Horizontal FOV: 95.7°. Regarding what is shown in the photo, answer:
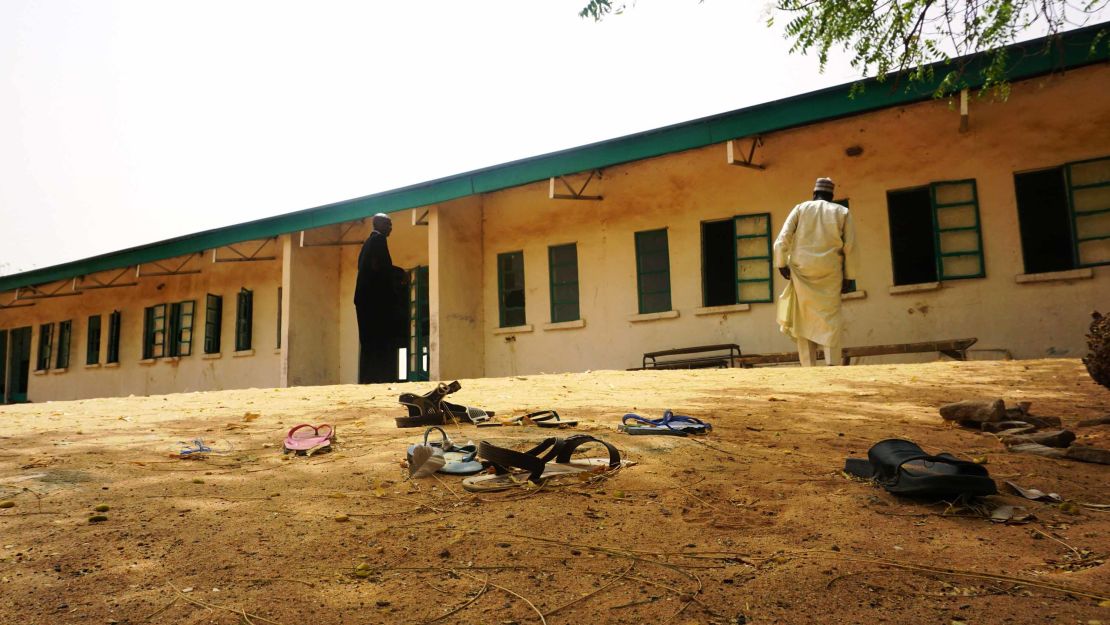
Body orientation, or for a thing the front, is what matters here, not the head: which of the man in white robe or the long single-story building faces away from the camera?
the man in white robe

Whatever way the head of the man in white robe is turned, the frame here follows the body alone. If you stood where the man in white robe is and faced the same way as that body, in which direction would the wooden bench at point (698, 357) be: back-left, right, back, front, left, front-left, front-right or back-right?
front-left

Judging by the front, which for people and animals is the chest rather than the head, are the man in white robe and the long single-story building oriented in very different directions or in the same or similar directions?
very different directions

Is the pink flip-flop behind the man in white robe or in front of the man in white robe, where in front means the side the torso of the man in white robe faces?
behind

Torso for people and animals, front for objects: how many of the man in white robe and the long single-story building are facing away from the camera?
1

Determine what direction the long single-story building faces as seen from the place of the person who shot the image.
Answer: facing the viewer and to the left of the viewer

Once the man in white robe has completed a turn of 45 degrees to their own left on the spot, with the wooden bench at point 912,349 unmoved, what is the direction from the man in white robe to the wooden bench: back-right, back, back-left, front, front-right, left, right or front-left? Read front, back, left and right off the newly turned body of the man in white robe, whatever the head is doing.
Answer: right

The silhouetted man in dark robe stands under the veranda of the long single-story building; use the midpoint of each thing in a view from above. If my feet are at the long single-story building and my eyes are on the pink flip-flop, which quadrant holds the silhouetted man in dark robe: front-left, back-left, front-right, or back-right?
front-right

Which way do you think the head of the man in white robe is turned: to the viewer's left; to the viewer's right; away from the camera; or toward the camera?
away from the camera

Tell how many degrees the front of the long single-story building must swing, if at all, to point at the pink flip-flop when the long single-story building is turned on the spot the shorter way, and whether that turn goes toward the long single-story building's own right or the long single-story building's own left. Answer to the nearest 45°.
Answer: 0° — it already faces it

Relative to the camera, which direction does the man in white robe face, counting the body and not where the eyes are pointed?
away from the camera
